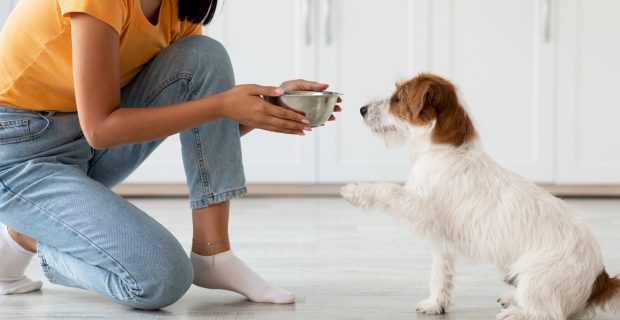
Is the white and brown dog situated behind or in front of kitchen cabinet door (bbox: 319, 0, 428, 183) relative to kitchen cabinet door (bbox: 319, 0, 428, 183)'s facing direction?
in front

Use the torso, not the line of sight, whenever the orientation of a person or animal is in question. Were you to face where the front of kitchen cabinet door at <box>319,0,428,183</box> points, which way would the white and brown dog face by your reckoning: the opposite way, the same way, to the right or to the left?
to the right

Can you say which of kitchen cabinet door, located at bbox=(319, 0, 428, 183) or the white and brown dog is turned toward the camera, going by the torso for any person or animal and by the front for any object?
the kitchen cabinet door

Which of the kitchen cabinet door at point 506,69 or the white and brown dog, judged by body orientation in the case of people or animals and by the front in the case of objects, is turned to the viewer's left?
the white and brown dog

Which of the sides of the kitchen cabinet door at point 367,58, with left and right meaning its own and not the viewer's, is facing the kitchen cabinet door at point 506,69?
left

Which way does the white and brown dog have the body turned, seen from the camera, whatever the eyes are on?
to the viewer's left

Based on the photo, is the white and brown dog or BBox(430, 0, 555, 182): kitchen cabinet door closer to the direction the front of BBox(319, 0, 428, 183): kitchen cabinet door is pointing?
the white and brown dog

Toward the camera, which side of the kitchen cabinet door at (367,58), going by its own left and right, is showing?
front

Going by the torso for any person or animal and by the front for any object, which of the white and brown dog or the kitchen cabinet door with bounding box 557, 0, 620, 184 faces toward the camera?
the kitchen cabinet door

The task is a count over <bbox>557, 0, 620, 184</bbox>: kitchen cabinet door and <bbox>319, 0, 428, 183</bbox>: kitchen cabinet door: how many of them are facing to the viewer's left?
0

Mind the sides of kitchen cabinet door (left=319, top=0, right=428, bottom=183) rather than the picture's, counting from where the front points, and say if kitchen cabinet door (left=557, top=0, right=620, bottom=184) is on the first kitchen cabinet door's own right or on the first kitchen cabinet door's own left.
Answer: on the first kitchen cabinet door's own left

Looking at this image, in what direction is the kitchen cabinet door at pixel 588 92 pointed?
toward the camera

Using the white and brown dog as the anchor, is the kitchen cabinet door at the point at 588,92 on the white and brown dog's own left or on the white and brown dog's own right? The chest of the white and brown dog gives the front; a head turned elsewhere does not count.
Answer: on the white and brown dog's own right

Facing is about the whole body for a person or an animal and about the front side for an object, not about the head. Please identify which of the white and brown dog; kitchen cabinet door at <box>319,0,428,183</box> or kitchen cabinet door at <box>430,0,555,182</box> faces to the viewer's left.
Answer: the white and brown dog

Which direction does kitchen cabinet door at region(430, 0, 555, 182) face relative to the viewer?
toward the camera

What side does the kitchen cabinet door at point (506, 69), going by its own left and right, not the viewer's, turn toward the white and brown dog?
front
